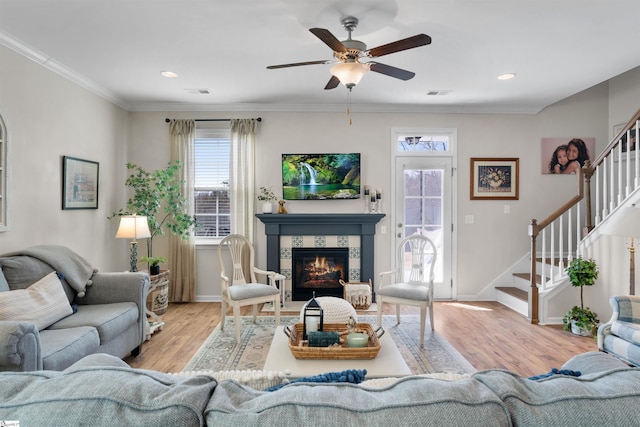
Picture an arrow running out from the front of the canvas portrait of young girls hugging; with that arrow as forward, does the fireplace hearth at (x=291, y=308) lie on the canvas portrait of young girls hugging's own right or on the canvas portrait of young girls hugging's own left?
on the canvas portrait of young girls hugging's own right

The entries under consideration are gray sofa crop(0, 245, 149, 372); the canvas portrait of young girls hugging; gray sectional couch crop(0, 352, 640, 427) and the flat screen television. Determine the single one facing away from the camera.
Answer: the gray sectional couch

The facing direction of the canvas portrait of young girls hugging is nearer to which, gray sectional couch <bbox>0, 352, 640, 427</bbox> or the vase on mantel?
the gray sectional couch

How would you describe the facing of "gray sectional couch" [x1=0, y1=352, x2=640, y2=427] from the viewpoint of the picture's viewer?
facing away from the viewer

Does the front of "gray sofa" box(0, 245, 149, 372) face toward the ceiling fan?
yes

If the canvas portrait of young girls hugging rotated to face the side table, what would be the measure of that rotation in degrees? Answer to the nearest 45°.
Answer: approximately 45° to its right

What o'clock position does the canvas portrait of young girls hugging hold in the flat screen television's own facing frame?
The canvas portrait of young girls hugging is roughly at 9 o'clock from the flat screen television.

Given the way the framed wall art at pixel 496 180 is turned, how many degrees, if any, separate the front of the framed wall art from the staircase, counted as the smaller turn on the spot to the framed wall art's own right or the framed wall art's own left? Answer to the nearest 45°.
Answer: approximately 45° to the framed wall art's own left

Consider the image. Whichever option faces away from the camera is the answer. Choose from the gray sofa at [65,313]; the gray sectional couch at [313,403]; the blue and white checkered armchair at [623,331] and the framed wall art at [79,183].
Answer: the gray sectional couch

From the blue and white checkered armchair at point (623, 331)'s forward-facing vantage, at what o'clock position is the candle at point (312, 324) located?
The candle is roughly at 12 o'clock from the blue and white checkered armchair.

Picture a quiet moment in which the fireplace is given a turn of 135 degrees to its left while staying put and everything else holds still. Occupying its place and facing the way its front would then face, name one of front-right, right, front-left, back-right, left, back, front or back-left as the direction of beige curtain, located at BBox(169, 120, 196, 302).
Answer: back-left

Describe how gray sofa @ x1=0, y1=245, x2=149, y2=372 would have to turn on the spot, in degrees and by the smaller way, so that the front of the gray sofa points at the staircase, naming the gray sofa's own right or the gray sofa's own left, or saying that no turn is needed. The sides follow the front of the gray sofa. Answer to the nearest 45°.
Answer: approximately 45° to the gray sofa's own left

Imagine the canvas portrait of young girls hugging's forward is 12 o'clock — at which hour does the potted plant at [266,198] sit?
The potted plant is roughly at 2 o'clock from the canvas portrait of young girls hugging.

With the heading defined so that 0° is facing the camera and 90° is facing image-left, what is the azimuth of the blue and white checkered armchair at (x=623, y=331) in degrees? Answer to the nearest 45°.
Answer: approximately 45°
